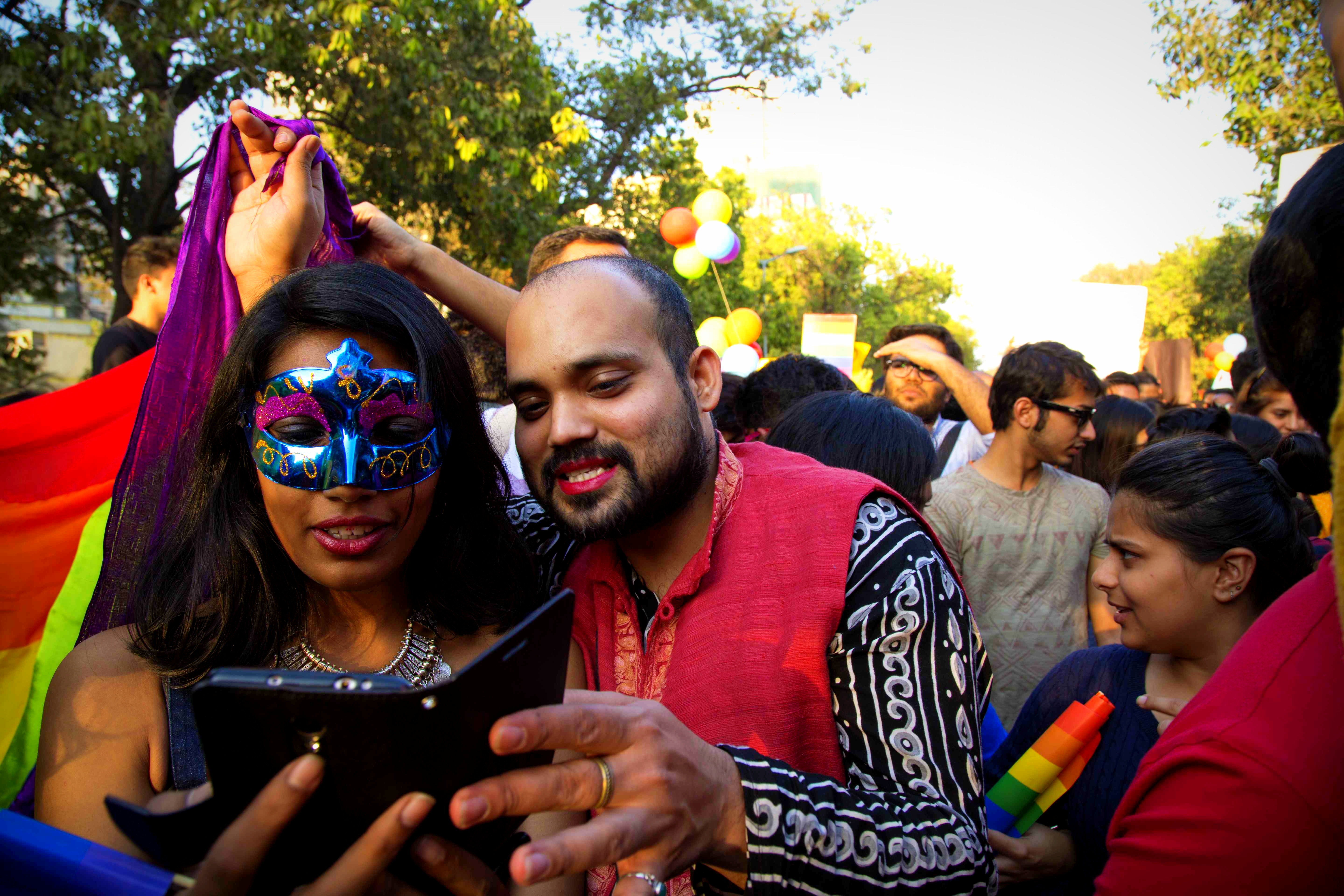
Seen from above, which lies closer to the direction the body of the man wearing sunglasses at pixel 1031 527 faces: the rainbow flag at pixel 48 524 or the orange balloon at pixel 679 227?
the rainbow flag

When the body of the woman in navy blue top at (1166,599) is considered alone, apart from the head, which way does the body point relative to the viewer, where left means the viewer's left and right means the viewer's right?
facing the viewer and to the left of the viewer

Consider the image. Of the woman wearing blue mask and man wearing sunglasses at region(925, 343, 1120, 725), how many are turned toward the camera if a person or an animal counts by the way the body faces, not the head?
2

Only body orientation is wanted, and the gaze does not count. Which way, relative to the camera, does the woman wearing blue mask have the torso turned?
toward the camera

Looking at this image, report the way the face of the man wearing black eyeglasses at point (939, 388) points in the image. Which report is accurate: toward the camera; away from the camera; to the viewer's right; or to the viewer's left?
toward the camera

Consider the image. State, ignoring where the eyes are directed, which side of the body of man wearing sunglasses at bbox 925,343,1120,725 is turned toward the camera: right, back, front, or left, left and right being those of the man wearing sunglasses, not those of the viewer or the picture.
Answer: front

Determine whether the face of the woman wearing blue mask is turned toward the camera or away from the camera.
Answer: toward the camera

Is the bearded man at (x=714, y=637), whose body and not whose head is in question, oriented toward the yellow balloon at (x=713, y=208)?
no

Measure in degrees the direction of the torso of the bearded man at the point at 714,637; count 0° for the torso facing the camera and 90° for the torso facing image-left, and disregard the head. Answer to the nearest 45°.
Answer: approximately 45°

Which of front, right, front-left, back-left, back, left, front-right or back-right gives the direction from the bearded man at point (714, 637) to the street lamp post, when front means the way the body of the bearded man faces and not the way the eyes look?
back-right

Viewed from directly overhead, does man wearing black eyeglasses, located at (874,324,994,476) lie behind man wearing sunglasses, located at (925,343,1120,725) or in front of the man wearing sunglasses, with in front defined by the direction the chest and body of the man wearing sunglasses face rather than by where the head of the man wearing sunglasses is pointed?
behind

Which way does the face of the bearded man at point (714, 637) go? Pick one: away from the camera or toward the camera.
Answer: toward the camera
